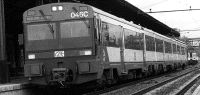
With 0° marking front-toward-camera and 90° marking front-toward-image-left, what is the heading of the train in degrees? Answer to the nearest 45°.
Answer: approximately 45°

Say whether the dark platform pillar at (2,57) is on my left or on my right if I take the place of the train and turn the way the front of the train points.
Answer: on my right
